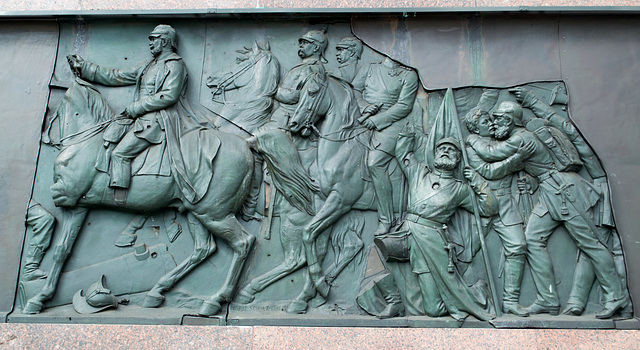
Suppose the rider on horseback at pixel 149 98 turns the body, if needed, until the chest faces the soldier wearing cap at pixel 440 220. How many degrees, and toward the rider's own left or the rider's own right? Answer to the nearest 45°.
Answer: approximately 135° to the rider's own left

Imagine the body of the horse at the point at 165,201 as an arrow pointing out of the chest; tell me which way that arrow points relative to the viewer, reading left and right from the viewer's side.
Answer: facing to the left of the viewer

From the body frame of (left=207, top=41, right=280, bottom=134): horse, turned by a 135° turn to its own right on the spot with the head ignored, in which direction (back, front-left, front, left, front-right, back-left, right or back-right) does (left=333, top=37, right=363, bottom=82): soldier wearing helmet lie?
front-right

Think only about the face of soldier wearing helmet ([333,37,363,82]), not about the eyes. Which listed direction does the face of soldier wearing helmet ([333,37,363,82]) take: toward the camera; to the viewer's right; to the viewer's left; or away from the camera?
to the viewer's left

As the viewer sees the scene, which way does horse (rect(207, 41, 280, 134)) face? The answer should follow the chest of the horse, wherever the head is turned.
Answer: to the viewer's left

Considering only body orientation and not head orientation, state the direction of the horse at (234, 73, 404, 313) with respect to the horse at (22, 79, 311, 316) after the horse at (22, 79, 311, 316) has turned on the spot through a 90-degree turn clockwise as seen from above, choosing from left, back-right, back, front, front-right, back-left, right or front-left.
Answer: right

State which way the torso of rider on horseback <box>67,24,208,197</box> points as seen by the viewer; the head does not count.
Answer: to the viewer's left

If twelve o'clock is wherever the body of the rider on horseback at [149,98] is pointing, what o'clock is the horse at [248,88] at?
The horse is roughly at 6 o'clock from the rider on horseback.

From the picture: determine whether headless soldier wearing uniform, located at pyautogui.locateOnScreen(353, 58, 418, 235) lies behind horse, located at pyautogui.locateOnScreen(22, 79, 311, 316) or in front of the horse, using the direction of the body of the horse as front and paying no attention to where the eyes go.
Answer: behind

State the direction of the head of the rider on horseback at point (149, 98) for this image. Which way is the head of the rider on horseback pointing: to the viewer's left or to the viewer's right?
to the viewer's left

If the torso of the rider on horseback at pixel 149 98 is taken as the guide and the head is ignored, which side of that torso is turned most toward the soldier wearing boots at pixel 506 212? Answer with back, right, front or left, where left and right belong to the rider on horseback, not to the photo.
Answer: back

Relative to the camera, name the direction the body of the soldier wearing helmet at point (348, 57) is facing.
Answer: to the viewer's left
